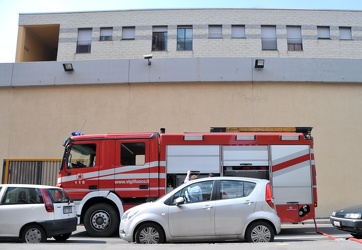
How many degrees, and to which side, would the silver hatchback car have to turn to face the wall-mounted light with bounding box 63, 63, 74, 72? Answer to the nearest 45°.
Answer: approximately 45° to its right

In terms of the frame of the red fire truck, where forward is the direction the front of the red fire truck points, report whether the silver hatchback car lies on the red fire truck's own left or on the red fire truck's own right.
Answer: on the red fire truck's own left

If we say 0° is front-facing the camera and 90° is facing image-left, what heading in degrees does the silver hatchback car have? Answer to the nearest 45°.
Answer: approximately 90°

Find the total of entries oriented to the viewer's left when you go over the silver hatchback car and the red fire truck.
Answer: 2

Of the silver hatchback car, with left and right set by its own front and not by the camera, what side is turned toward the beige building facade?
right

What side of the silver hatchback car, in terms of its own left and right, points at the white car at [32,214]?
front

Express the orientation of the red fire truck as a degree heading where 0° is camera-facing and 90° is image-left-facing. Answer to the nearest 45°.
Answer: approximately 90°

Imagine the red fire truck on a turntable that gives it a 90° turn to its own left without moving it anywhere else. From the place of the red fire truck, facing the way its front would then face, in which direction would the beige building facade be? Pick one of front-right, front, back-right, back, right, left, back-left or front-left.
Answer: back

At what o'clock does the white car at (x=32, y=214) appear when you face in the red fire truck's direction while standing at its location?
The white car is roughly at 11 o'clock from the red fire truck.

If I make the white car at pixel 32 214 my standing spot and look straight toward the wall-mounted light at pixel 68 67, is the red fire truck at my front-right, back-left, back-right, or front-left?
front-right

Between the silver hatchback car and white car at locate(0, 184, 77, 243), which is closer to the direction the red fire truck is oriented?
the white car

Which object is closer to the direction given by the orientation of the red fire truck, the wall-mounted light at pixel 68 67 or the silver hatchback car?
the wall-mounted light
